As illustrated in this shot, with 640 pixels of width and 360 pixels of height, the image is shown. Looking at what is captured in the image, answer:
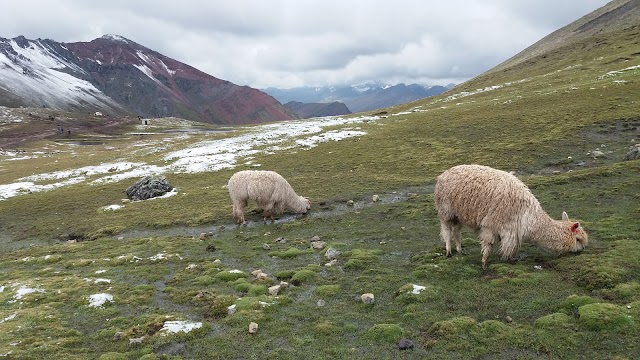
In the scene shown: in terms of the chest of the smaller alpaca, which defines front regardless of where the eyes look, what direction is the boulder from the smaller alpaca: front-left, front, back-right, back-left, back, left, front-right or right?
back-left

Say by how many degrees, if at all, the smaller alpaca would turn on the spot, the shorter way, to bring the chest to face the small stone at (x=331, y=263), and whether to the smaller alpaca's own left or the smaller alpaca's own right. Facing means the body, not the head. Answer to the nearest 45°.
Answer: approximately 90° to the smaller alpaca's own right

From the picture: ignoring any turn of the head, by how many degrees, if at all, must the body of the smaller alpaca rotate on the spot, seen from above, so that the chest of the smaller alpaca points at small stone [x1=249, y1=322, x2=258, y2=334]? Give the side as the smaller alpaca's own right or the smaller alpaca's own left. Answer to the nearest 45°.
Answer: approximately 90° to the smaller alpaca's own right

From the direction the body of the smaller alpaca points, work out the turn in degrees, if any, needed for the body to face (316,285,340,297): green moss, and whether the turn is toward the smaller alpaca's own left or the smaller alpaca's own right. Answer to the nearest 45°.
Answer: approximately 90° to the smaller alpaca's own right

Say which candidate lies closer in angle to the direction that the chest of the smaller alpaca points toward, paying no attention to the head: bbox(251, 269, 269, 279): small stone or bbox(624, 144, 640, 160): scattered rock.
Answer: the scattered rock

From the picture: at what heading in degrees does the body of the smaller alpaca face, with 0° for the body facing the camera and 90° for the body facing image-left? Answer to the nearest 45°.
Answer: approximately 270°

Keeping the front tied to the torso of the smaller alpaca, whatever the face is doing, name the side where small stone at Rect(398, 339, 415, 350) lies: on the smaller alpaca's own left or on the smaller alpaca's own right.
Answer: on the smaller alpaca's own right

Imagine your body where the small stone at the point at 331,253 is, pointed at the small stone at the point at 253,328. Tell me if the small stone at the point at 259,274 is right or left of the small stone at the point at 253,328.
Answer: right

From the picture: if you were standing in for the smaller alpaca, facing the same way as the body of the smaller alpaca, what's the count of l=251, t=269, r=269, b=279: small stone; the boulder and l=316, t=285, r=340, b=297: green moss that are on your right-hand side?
2

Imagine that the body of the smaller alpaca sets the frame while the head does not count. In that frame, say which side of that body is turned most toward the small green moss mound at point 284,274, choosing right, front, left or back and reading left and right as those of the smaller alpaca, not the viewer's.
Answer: right

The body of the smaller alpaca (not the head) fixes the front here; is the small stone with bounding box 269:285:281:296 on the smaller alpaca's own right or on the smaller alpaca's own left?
on the smaller alpaca's own right
